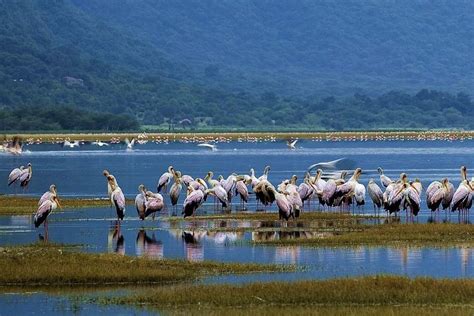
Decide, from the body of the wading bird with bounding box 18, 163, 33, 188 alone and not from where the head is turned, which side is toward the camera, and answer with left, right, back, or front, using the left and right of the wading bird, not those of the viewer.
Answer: right

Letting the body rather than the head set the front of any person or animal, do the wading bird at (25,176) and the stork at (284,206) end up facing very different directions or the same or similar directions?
very different directions

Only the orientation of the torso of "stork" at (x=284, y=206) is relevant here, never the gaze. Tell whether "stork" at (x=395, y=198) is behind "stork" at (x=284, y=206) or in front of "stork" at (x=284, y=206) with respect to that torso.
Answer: behind
